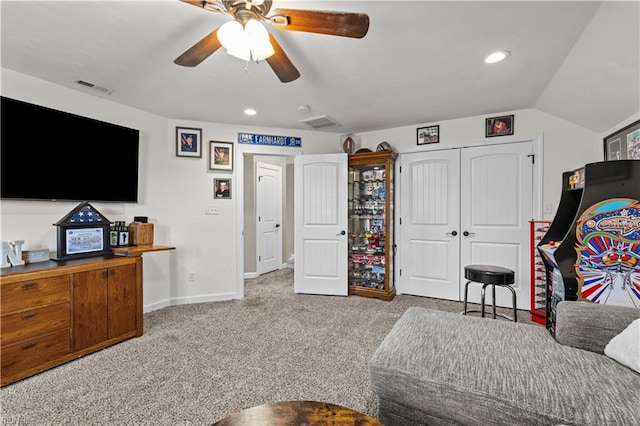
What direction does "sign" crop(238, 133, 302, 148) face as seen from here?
toward the camera

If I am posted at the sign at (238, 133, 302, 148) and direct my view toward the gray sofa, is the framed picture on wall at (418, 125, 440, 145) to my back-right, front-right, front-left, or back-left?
front-left

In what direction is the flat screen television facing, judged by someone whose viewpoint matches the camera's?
facing the viewer and to the right of the viewer

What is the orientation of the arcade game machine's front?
to the viewer's left

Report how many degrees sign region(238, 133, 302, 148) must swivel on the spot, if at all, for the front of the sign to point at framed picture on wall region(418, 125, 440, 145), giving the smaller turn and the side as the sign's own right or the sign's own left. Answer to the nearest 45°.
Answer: approximately 90° to the sign's own left

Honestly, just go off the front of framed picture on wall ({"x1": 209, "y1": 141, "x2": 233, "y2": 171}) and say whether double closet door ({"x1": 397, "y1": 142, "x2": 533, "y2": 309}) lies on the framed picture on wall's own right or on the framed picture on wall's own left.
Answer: on the framed picture on wall's own left

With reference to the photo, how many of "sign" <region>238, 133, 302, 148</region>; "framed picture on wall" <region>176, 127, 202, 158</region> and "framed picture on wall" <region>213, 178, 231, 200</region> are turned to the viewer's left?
0

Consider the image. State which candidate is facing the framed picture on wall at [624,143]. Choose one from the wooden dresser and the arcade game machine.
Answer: the wooden dresser

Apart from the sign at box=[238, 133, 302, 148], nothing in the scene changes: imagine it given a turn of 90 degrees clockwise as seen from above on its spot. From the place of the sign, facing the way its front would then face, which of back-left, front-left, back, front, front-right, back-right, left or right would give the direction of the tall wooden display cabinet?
back

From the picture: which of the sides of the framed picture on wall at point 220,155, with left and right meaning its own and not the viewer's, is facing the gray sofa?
front

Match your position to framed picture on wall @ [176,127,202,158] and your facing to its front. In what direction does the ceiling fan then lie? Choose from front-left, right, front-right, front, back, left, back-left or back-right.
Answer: front

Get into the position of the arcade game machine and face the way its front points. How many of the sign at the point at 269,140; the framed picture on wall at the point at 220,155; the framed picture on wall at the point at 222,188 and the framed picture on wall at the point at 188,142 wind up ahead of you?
4

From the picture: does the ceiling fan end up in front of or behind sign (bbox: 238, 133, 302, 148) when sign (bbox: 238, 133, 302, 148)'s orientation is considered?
in front
